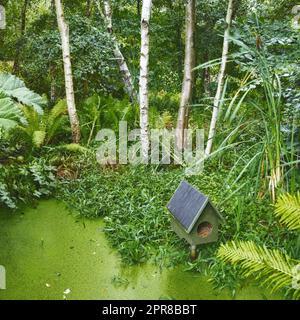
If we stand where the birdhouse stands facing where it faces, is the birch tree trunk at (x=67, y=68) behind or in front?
behind

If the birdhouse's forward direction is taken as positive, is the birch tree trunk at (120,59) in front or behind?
behind

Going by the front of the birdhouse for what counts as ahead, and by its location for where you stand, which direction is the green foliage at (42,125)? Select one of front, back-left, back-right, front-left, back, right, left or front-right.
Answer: back

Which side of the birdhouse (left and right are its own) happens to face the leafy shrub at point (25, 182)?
back

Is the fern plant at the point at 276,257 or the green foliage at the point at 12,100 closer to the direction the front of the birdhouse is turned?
the fern plant

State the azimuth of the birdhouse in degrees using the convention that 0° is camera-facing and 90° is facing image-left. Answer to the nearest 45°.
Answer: approximately 315°

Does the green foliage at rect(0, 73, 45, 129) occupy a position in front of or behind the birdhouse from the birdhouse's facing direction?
behind
